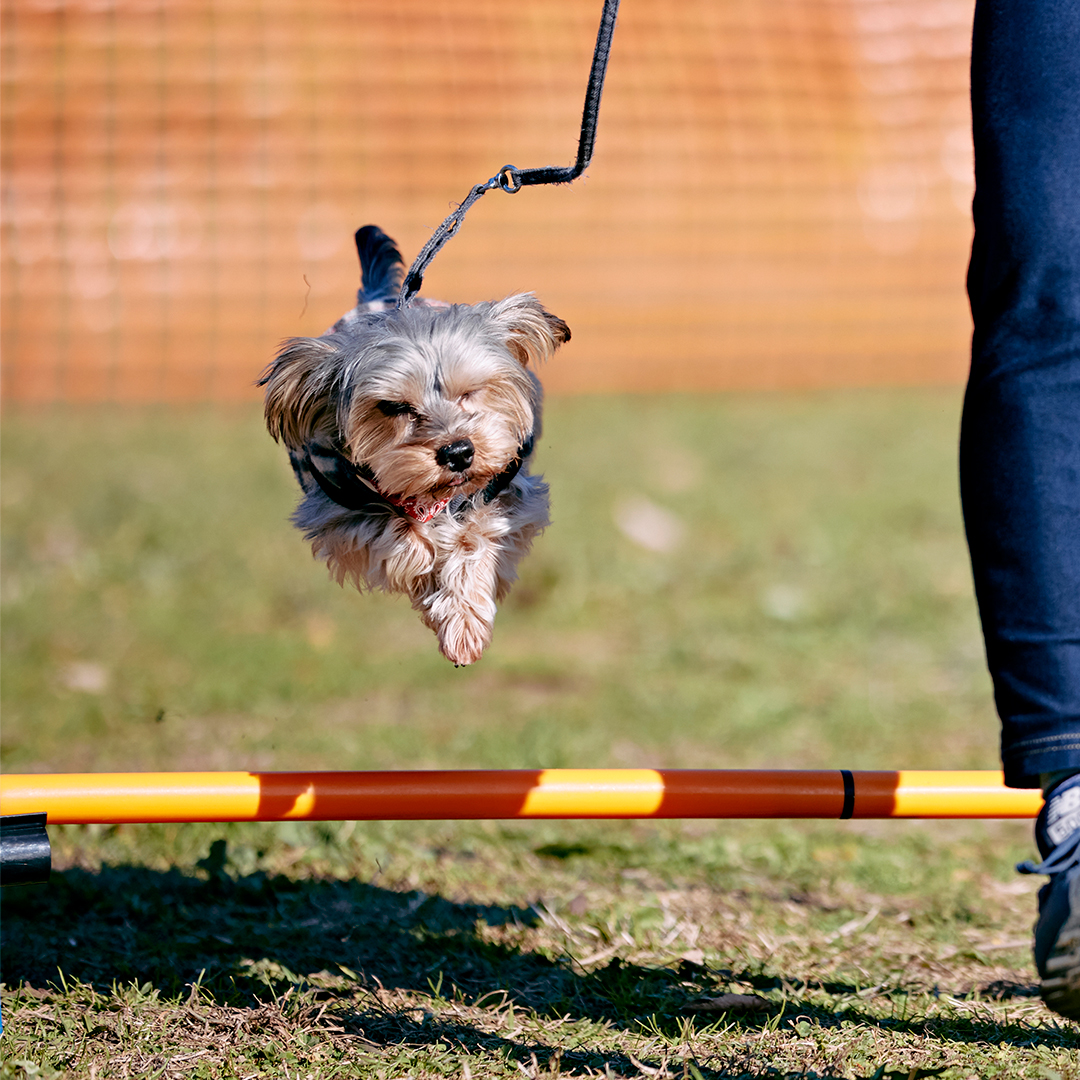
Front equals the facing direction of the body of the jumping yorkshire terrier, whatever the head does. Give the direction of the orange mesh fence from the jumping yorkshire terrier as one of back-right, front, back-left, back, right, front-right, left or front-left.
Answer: back

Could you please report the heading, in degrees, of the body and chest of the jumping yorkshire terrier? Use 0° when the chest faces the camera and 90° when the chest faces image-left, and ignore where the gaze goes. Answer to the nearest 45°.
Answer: approximately 0°
